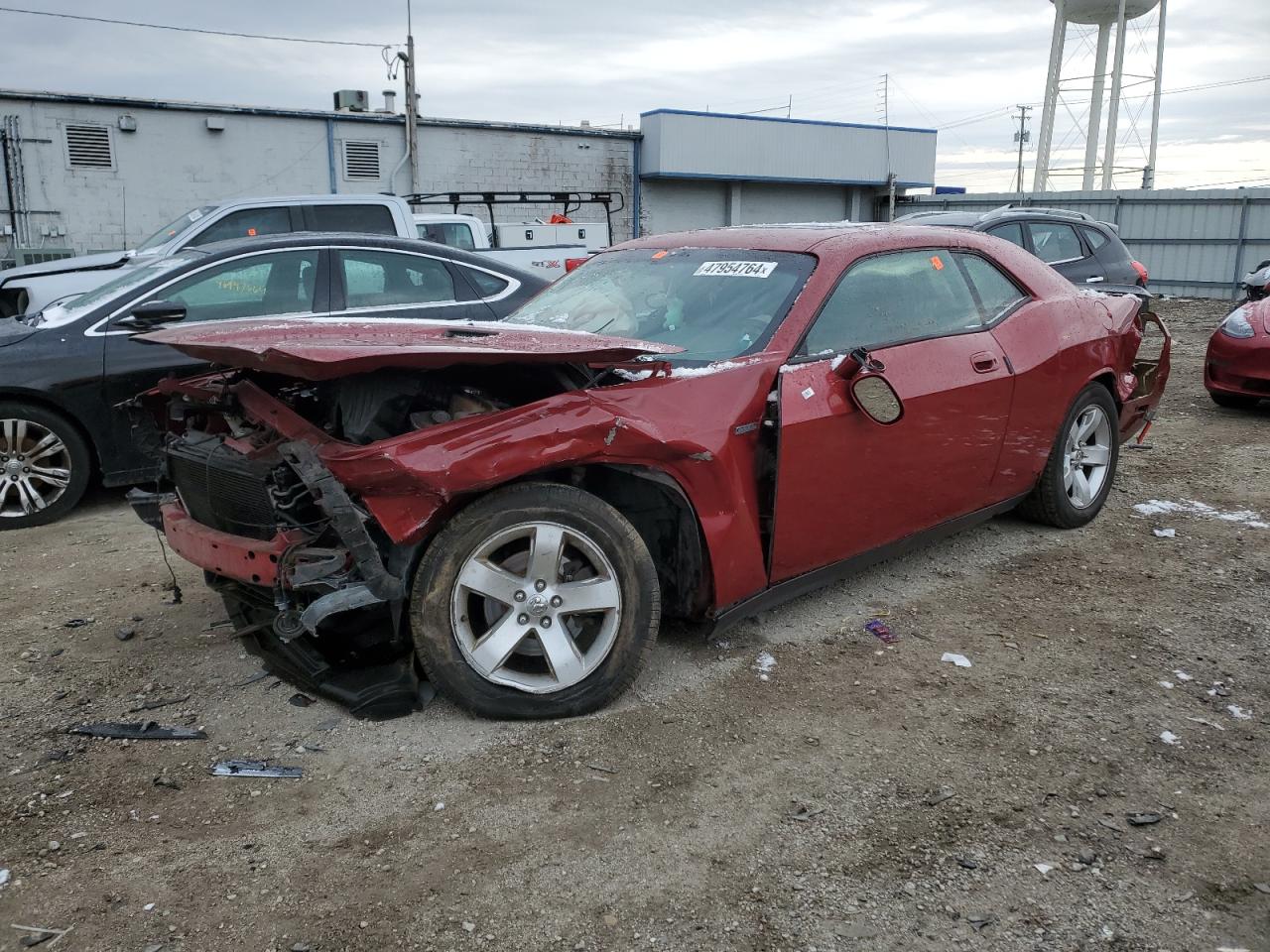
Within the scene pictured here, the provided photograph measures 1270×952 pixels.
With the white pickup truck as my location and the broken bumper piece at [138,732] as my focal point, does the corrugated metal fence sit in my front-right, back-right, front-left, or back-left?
back-left

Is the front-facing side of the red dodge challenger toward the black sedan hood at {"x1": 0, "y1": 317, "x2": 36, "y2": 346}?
no

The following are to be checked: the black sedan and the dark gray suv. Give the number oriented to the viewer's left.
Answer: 2

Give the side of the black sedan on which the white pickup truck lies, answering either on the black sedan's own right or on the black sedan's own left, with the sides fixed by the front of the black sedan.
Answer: on the black sedan's own right

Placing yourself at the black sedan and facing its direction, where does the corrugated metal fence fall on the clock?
The corrugated metal fence is roughly at 5 o'clock from the black sedan.

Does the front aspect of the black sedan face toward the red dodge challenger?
no

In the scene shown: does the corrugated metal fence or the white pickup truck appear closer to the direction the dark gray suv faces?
the white pickup truck

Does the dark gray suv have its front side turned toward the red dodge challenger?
no

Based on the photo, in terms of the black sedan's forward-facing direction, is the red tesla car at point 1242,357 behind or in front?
behind

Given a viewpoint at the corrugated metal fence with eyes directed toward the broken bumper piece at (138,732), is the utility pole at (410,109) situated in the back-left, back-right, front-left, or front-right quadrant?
front-right

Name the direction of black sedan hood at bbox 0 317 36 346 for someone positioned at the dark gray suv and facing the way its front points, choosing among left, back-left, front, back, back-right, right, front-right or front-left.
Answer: front-left

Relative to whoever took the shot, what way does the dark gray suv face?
facing to the left of the viewer

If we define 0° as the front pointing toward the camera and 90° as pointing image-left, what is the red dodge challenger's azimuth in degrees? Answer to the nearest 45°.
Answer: approximately 45°

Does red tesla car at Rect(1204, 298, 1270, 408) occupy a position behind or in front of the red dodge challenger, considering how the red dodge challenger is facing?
behind

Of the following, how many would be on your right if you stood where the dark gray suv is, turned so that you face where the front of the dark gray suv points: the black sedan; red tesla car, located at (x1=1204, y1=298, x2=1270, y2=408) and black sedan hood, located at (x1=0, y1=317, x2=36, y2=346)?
0

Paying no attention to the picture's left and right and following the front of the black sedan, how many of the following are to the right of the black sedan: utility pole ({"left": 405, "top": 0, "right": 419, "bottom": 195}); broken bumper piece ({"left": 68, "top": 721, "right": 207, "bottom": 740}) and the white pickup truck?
2

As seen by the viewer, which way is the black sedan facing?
to the viewer's left

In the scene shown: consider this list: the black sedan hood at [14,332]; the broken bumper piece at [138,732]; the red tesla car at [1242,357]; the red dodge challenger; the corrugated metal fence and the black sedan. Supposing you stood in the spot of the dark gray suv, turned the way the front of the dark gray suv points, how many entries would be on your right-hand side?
1
